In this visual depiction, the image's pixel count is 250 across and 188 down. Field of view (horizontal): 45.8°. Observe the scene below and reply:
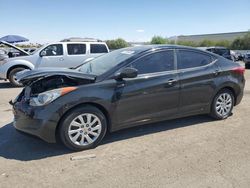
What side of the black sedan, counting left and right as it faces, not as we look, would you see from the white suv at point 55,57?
right

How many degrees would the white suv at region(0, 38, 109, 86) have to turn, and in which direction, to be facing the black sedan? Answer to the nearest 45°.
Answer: approximately 90° to its left

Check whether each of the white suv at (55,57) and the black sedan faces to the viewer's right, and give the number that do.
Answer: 0

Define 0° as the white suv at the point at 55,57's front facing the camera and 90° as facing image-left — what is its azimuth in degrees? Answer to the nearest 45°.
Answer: approximately 90°

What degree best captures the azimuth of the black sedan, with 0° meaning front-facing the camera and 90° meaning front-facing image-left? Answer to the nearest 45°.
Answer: approximately 45°
